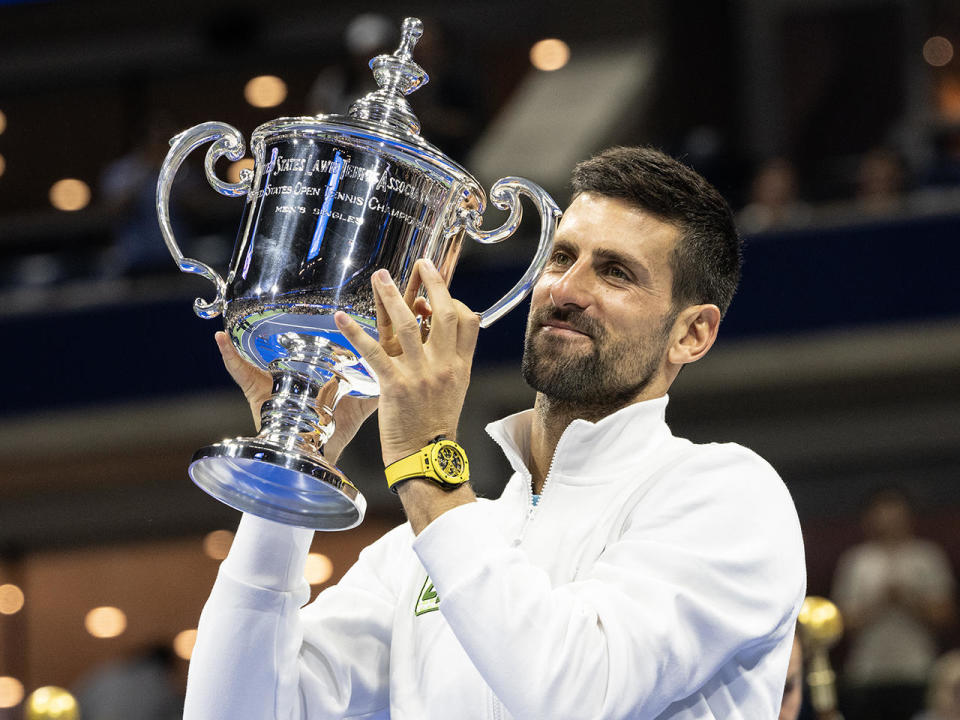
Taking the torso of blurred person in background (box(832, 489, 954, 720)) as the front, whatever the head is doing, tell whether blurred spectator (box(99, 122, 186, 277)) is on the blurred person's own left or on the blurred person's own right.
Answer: on the blurred person's own right

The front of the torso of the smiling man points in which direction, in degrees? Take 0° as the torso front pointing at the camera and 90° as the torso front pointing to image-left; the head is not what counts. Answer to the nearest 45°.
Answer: approximately 45°

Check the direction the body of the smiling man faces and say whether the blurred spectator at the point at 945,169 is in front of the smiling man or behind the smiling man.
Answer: behind

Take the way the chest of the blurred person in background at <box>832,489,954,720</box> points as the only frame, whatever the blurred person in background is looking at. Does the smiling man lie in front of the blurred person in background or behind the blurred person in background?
in front

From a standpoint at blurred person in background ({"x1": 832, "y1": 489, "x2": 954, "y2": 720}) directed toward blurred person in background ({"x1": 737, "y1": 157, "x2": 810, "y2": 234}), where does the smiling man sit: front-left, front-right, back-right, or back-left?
back-left

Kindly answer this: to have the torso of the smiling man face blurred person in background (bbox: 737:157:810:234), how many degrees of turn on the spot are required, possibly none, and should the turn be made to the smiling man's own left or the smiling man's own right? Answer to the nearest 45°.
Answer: approximately 135° to the smiling man's own right

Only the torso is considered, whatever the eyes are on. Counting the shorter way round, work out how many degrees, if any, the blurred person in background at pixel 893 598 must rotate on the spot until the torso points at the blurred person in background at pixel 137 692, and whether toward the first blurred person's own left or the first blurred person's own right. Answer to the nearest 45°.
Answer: approximately 90° to the first blurred person's own right

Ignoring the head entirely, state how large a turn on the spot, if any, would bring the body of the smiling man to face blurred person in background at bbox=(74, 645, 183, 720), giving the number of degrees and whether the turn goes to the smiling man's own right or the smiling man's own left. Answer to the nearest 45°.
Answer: approximately 135° to the smiling man's own right

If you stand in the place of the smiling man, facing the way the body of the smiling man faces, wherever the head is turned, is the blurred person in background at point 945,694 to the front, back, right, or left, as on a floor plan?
back

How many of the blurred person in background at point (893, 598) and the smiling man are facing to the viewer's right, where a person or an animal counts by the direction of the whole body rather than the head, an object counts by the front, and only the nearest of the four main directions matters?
0
